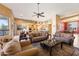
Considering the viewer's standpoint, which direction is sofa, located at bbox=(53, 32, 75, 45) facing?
facing the viewer and to the left of the viewer

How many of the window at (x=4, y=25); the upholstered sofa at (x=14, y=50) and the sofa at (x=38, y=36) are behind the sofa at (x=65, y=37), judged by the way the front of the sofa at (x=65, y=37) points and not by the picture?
0

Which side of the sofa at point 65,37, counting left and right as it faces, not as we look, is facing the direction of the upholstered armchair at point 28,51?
front

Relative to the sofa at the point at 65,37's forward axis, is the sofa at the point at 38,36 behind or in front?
in front

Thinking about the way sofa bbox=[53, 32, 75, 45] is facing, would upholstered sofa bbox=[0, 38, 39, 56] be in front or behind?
in front

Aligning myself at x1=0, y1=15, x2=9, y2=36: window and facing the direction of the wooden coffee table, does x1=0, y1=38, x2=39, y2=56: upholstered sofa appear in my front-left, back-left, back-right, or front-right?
front-right
